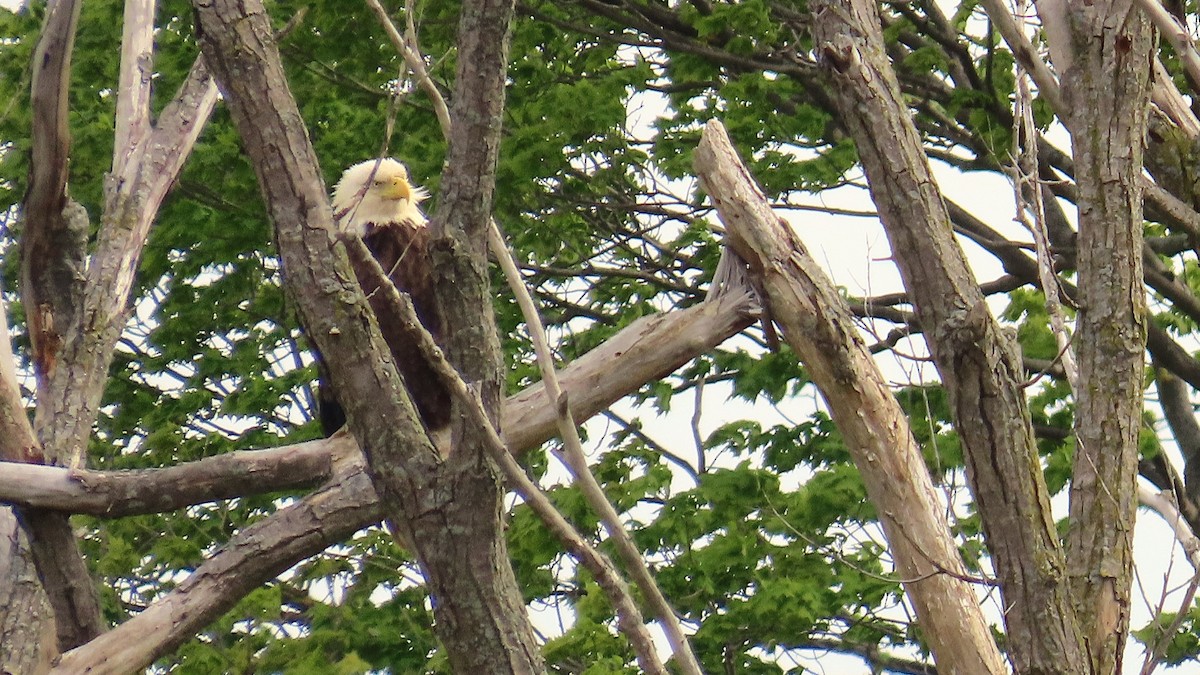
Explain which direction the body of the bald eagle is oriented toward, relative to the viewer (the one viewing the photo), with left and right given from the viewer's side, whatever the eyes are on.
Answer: facing the viewer and to the right of the viewer
